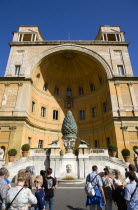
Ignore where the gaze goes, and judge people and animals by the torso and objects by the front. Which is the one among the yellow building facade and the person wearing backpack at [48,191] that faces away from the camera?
the person wearing backpack

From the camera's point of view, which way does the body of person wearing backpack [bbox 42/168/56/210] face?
away from the camera

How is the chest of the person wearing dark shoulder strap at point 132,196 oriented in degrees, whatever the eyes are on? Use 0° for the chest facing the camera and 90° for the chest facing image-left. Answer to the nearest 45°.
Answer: approximately 180°

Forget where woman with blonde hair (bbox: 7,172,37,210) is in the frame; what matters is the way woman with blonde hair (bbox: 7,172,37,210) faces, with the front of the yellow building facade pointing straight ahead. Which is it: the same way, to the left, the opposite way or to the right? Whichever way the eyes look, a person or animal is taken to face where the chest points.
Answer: the opposite way

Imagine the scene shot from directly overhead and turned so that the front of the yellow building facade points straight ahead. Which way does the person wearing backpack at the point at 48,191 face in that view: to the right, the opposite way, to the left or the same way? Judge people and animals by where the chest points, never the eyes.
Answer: the opposite way

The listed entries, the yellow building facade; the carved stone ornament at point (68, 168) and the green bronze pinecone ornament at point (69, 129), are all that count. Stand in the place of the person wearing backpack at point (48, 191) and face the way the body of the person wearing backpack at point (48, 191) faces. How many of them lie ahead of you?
3

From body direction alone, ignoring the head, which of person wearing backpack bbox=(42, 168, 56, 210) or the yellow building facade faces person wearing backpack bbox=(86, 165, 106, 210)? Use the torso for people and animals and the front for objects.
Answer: the yellow building facade

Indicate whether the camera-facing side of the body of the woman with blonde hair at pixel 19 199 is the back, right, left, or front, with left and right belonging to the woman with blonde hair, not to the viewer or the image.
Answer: back

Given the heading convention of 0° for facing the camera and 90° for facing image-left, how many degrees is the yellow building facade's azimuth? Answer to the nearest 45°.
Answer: approximately 0°

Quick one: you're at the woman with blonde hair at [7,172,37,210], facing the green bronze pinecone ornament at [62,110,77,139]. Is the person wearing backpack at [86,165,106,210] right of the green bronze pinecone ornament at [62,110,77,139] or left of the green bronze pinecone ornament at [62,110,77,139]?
right

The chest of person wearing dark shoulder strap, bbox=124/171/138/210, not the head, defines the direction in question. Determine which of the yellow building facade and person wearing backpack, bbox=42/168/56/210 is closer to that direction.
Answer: the yellow building facade

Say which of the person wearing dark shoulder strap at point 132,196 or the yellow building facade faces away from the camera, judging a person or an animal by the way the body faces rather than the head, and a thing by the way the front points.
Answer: the person wearing dark shoulder strap
